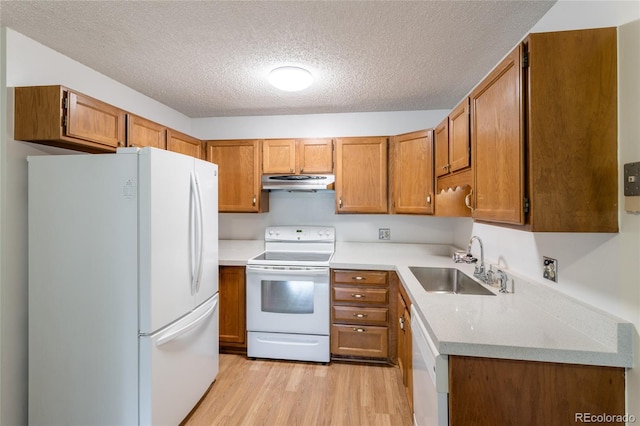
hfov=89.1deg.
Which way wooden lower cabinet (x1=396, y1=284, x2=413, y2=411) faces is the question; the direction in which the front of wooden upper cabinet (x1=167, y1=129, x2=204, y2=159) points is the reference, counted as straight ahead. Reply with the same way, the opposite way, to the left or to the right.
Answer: the opposite way

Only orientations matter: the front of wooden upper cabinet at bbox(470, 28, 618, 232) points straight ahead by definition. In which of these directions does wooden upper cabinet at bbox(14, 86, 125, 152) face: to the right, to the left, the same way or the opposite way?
the opposite way

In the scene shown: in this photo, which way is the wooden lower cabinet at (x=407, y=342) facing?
to the viewer's left

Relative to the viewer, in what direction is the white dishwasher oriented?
to the viewer's left

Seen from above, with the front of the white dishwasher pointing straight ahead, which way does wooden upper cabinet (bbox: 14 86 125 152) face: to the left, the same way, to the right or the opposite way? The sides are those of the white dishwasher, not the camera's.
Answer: the opposite way

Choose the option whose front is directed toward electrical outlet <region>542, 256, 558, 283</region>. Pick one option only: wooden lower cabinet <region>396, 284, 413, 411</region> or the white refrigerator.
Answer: the white refrigerator

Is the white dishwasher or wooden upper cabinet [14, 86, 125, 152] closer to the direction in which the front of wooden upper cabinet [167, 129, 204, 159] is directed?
the white dishwasher
